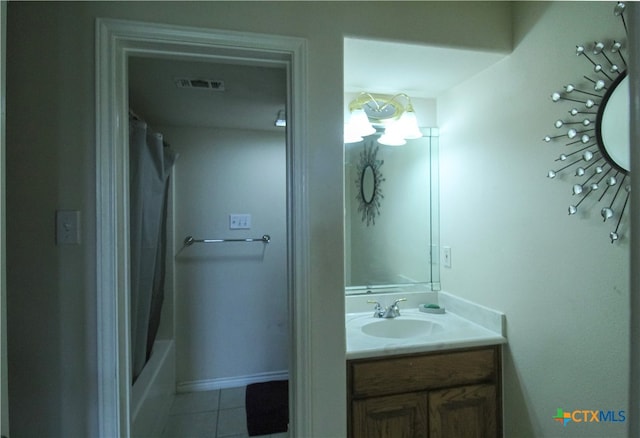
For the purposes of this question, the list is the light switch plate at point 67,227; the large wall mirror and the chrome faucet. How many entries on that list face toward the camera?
3

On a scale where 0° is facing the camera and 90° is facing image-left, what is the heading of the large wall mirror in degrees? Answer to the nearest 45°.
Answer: approximately 0°

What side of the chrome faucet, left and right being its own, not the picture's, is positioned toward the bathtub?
right

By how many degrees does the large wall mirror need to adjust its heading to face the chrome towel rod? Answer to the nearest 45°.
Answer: approximately 90° to its right

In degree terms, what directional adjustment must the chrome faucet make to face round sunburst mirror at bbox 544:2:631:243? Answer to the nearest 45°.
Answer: approximately 45° to its left

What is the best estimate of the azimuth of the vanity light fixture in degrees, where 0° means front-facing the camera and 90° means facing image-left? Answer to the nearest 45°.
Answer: approximately 0°
